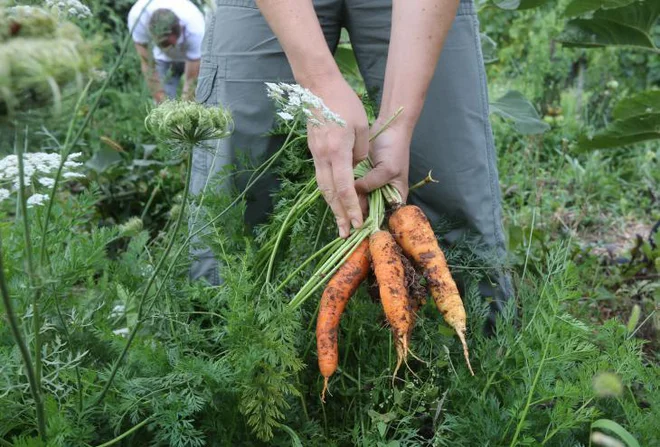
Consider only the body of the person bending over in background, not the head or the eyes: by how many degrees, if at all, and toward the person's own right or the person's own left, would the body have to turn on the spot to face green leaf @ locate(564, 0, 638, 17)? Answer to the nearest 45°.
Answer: approximately 45° to the person's own left

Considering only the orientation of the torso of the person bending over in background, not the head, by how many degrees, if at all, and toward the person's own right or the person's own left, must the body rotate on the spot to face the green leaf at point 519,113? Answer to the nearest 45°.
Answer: approximately 45° to the person's own left

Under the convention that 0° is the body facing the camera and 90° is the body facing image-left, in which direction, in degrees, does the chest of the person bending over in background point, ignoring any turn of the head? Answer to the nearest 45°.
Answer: approximately 0°

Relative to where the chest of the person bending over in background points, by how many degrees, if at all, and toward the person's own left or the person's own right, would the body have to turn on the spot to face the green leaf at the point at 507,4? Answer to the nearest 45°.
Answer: approximately 45° to the person's own left
